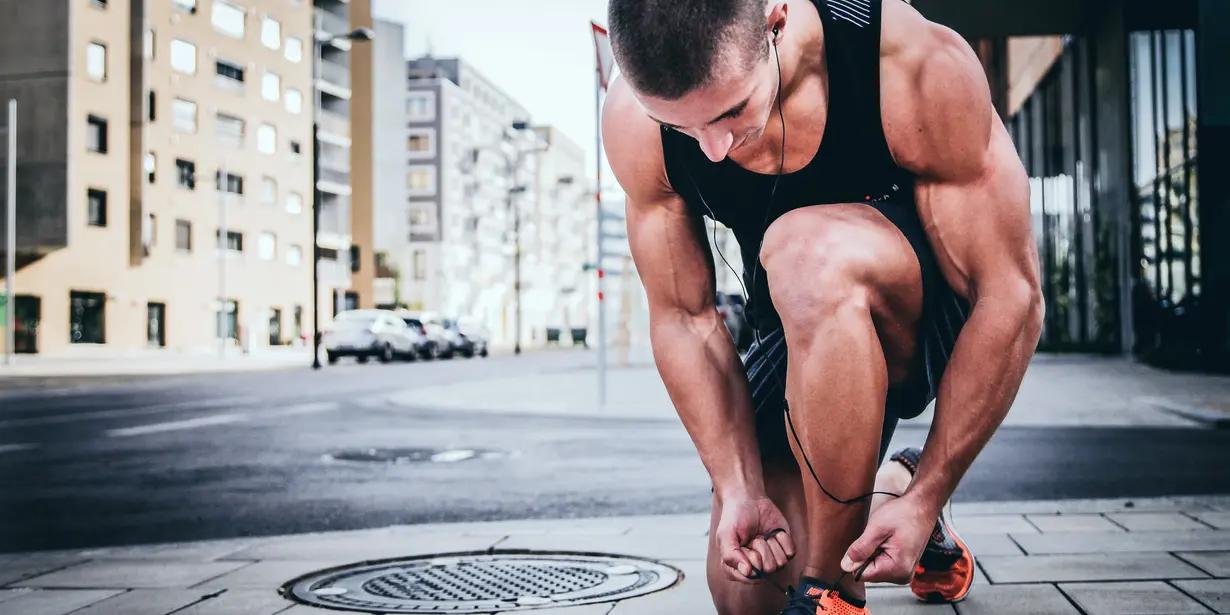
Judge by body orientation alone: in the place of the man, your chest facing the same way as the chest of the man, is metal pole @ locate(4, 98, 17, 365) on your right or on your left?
on your right

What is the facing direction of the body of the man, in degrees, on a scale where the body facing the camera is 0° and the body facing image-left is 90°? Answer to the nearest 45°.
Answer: approximately 45°

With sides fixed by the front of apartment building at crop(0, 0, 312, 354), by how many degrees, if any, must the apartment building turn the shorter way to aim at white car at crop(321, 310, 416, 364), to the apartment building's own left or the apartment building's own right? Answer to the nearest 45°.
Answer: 0° — it already faces it

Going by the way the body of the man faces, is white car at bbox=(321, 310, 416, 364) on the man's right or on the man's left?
on the man's right

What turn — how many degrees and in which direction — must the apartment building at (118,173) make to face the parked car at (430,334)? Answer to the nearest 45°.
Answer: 0° — it already faces it

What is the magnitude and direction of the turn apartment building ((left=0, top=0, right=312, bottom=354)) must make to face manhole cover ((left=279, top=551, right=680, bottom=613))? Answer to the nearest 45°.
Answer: approximately 45° to its right

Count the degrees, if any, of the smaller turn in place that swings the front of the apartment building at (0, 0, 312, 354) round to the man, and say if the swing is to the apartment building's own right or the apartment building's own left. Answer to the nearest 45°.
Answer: approximately 45° to the apartment building's own right
